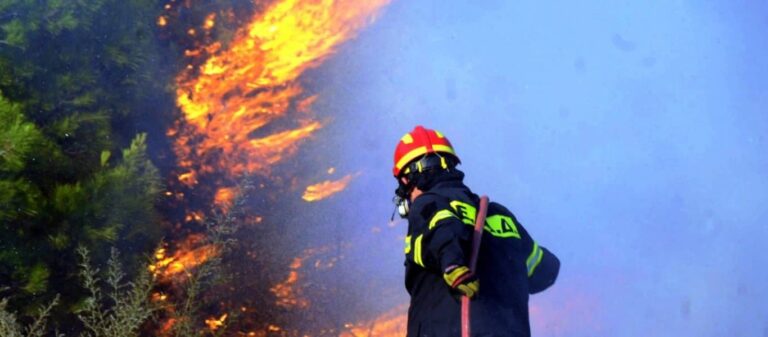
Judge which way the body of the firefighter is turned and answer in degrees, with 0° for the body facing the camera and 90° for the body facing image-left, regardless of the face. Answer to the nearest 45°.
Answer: approximately 135°

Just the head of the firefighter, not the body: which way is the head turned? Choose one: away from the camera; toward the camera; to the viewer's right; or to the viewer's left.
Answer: to the viewer's left

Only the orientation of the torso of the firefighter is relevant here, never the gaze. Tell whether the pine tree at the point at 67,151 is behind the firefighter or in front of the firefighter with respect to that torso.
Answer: in front
